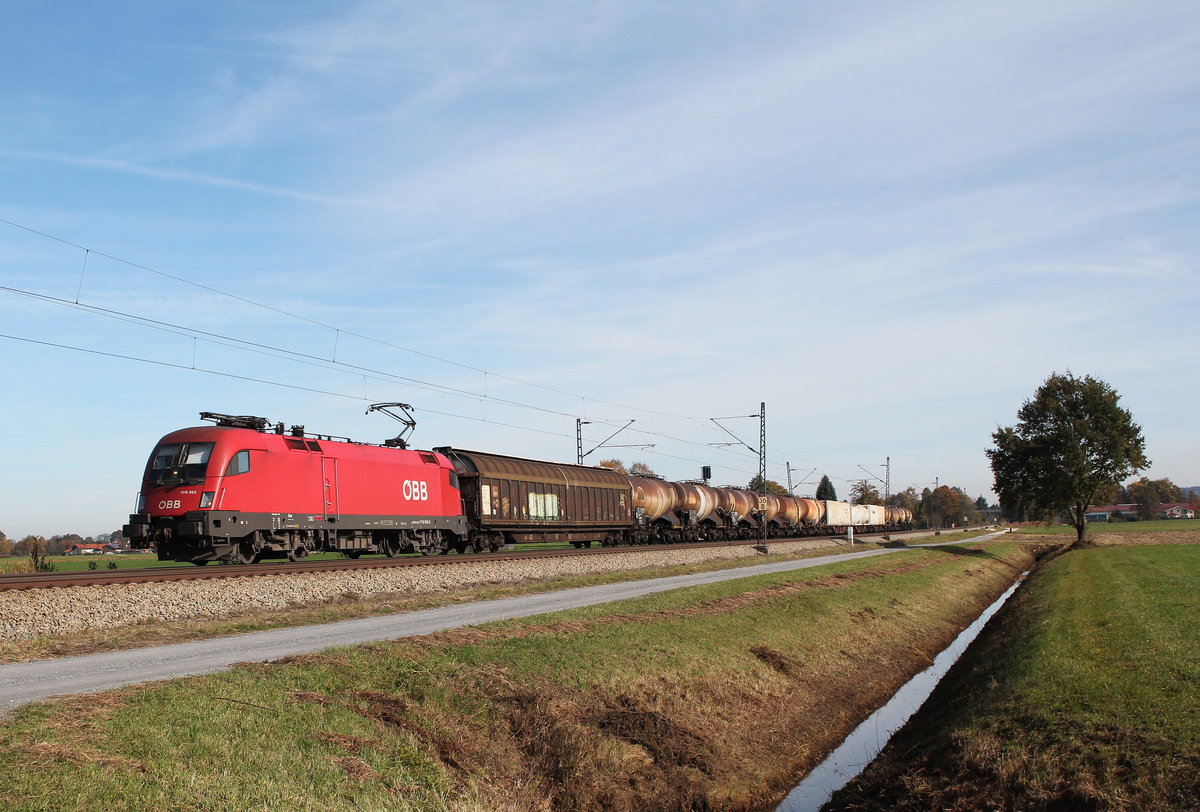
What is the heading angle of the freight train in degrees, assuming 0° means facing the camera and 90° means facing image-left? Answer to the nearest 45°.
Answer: approximately 45°
